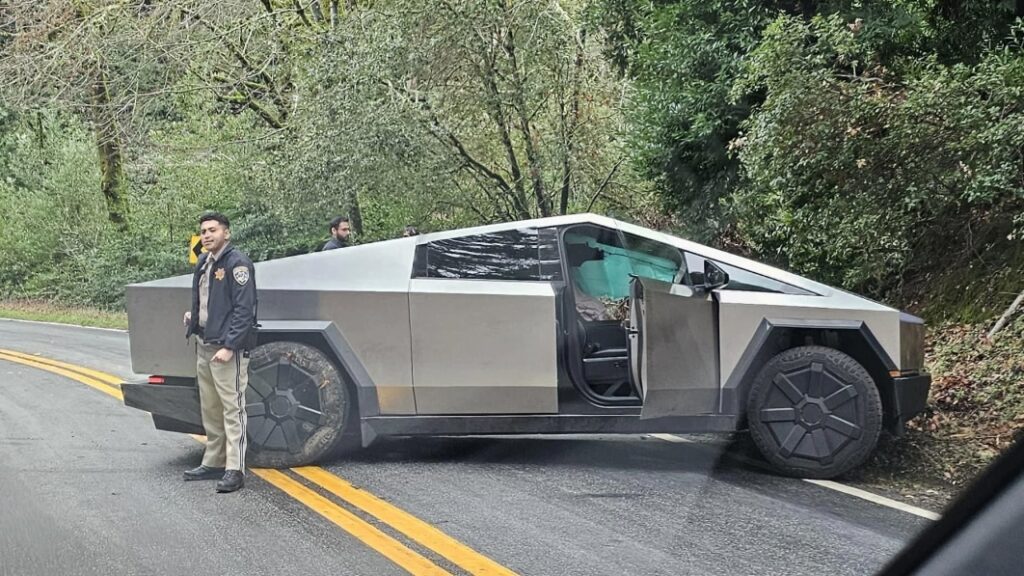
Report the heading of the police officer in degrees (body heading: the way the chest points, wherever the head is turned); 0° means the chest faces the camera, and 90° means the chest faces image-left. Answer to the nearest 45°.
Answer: approximately 45°

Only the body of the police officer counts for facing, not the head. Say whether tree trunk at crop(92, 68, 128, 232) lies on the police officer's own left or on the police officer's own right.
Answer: on the police officer's own right

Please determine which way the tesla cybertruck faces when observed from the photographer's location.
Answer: facing to the right of the viewer
